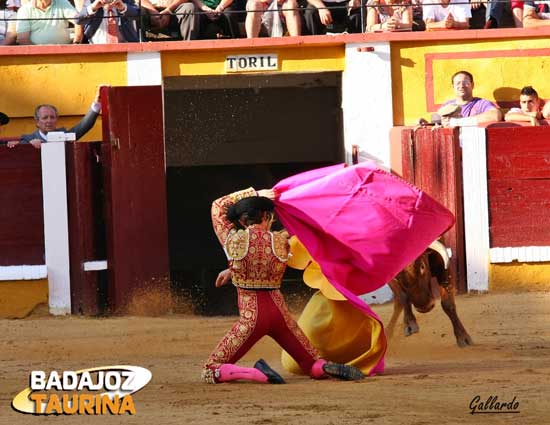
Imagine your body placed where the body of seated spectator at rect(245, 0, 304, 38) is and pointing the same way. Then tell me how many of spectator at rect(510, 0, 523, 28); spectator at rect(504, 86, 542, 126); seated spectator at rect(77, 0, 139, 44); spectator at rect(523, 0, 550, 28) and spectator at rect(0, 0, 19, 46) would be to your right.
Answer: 2

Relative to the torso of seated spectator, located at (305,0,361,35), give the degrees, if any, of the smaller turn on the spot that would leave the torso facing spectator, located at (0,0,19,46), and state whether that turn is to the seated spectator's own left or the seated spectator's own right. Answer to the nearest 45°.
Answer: approximately 90° to the seated spectator's own right

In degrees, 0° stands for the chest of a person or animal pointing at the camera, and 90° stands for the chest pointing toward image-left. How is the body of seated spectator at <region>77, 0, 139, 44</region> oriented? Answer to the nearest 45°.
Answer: approximately 0°

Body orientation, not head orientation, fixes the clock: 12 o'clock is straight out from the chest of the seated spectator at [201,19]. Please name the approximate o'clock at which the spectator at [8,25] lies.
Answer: The spectator is roughly at 3 o'clock from the seated spectator.
